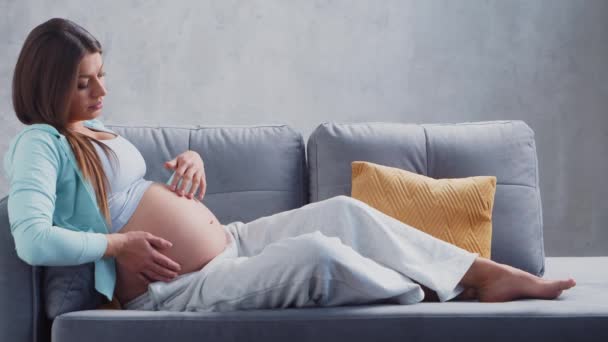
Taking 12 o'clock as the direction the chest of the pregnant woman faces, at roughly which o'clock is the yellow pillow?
The yellow pillow is roughly at 11 o'clock from the pregnant woman.

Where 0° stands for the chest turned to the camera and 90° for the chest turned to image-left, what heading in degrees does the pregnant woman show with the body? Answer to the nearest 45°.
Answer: approximately 270°
